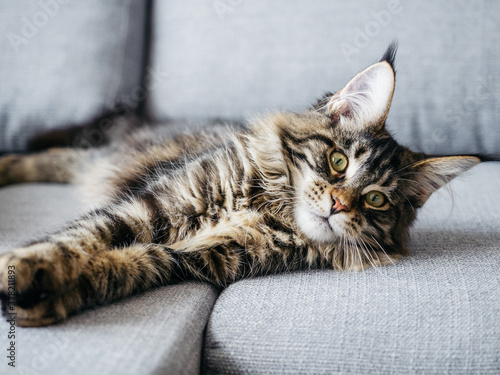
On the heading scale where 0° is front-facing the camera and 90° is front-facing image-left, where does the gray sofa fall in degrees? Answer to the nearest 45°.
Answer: approximately 0°
